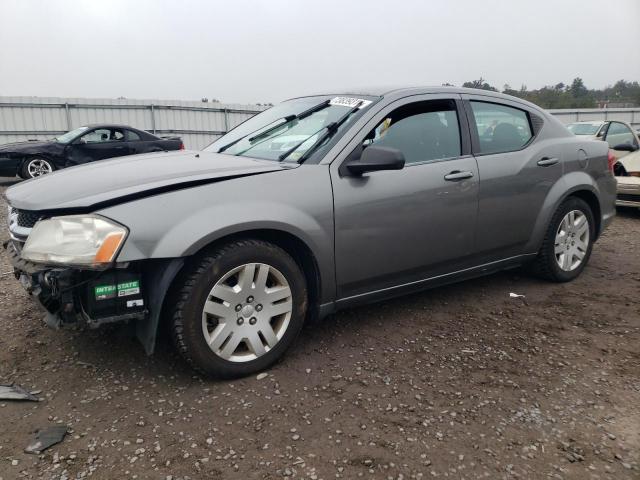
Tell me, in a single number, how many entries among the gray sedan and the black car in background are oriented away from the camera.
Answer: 0

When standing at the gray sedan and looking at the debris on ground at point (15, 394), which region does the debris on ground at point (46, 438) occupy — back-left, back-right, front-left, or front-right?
front-left

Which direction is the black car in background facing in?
to the viewer's left

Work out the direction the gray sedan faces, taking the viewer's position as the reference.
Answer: facing the viewer and to the left of the viewer

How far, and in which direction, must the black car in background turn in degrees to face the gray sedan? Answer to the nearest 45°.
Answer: approximately 90° to its left

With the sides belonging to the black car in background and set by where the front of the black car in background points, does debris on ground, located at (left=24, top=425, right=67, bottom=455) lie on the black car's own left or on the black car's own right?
on the black car's own left

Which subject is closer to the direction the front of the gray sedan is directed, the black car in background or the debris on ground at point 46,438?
the debris on ground

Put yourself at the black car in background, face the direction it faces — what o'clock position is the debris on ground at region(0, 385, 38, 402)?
The debris on ground is roughly at 9 o'clock from the black car in background.

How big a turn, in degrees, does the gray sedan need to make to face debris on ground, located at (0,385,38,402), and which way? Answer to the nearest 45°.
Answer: approximately 45° to its right

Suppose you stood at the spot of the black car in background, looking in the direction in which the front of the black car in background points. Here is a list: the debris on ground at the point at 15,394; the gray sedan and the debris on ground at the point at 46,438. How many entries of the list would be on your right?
0

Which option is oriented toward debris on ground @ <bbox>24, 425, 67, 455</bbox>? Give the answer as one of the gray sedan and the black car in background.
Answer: the gray sedan

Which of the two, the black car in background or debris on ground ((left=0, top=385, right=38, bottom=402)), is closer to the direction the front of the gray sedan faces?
the debris on ground

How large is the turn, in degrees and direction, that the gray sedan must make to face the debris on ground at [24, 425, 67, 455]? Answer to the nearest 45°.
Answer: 0° — it already faces it

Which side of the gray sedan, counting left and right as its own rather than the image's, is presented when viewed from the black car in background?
right

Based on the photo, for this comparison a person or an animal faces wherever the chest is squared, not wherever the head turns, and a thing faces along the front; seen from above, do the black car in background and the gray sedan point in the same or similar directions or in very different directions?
same or similar directions
